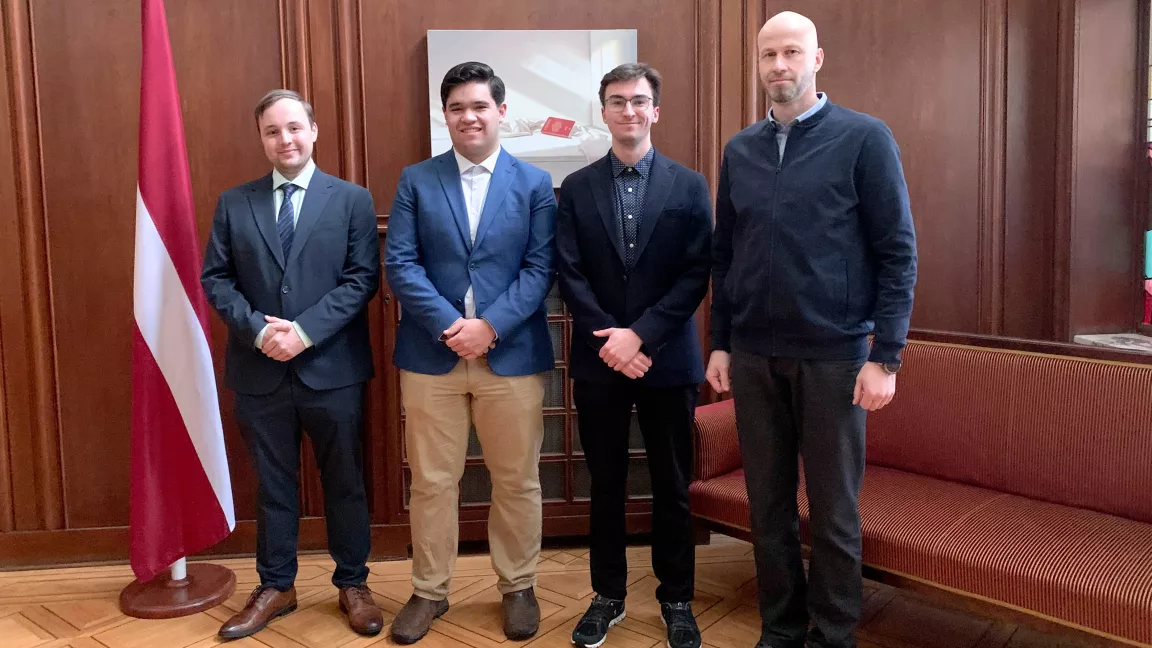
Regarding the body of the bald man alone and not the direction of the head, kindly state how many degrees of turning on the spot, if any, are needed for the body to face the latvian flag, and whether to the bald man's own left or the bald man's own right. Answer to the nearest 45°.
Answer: approximately 45° to the bald man's own right

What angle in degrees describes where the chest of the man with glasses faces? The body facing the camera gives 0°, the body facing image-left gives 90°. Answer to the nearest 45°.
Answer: approximately 0°

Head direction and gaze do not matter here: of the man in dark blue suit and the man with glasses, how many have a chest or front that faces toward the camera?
2

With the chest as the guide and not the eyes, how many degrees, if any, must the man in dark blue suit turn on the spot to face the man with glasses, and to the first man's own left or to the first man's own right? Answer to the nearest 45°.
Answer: approximately 45° to the first man's own left

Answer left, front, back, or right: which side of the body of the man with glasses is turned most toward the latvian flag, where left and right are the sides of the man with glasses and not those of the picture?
right

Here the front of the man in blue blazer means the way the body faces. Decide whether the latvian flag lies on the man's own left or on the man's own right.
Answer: on the man's own right

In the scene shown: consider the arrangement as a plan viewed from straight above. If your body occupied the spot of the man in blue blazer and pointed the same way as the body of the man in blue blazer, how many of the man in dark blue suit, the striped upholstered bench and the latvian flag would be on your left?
1
